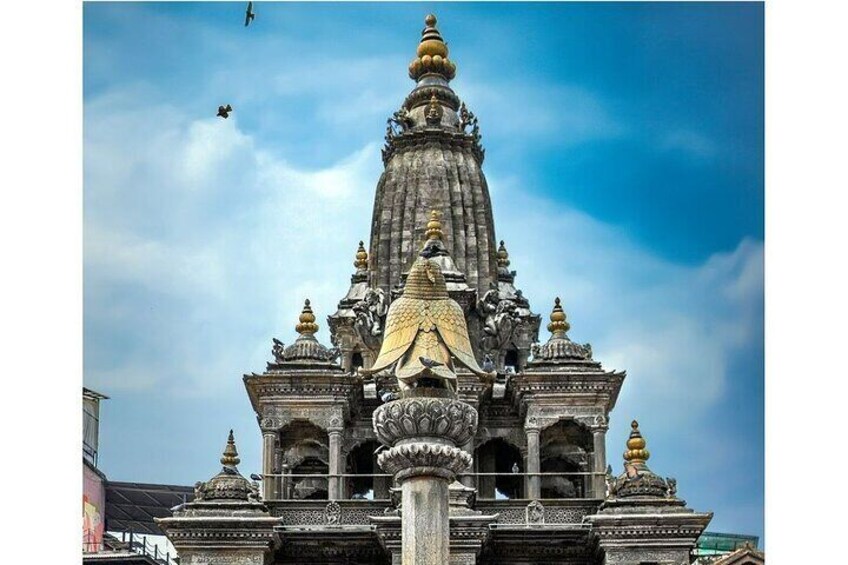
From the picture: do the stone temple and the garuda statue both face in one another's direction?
yes

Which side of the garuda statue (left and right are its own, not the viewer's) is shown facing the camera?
back

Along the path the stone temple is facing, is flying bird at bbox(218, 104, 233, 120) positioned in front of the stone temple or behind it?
in front

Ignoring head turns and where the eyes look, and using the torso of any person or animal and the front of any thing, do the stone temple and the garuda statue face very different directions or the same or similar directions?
very different directions

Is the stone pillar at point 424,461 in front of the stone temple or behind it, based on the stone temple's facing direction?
in front

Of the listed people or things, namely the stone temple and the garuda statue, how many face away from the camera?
1

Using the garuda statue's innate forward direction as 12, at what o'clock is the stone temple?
The stone temple is roughly at 12 o'clock from the garuda statue.
